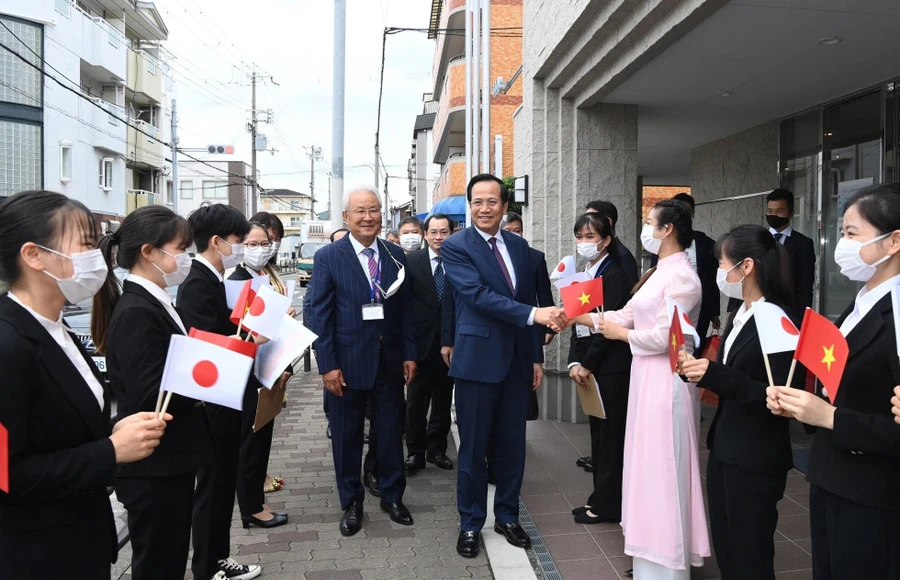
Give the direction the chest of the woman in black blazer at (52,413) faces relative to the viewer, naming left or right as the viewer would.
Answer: facing to the right of the viewer

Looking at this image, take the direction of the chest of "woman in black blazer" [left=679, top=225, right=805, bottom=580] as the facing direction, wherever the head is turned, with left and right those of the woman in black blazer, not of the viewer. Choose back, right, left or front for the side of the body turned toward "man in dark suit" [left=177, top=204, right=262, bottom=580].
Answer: front

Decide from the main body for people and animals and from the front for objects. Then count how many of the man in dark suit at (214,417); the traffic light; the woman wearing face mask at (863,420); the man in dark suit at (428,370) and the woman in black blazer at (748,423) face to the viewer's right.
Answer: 1

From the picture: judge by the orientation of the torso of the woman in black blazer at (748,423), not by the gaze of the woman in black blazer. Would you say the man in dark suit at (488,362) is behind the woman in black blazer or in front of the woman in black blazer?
in front

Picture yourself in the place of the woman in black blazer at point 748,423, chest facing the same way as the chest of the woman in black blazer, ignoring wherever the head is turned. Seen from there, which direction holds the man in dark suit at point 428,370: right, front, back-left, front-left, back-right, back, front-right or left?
front-right

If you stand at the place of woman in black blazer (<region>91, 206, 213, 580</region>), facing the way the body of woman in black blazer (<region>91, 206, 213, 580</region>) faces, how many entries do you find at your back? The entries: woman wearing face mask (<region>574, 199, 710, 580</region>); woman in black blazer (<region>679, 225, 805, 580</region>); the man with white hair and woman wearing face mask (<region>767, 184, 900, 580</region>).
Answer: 0

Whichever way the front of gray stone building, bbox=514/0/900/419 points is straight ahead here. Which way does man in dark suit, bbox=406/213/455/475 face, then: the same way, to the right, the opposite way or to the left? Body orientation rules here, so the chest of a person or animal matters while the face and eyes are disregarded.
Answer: to the left

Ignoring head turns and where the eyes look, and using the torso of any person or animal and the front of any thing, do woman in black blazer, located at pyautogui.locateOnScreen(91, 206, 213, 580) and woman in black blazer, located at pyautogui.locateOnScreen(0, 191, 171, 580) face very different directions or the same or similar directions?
same or similar directions

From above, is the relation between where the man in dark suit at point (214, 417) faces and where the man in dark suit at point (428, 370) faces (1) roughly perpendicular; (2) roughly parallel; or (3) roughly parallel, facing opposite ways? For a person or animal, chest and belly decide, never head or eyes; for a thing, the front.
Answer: roughly perpendicular

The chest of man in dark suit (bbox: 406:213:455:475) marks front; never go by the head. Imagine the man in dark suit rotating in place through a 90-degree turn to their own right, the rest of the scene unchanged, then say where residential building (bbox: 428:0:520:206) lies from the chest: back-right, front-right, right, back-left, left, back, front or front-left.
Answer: right

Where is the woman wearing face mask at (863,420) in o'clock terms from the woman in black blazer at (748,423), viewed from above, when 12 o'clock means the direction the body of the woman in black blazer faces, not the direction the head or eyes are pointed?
The woman wearing face mask is roughly at 8 o'clock from the woman in black blazer.

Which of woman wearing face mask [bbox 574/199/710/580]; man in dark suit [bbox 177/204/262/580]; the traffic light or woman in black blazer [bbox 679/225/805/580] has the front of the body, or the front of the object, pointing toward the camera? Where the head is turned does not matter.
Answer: the traffic light

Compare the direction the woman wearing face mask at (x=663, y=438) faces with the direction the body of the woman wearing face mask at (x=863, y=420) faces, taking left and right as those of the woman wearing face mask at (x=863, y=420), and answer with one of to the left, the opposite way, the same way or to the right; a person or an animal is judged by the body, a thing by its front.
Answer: the same way

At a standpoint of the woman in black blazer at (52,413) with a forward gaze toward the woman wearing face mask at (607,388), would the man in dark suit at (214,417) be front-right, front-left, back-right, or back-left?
front-left

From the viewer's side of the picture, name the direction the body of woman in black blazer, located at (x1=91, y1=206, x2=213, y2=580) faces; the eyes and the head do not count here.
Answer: to the viewer's right

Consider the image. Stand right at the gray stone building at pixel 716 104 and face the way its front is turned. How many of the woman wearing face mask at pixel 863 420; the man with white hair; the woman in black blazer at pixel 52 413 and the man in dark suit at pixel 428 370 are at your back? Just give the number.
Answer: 0

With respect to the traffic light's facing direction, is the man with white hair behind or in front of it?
in front

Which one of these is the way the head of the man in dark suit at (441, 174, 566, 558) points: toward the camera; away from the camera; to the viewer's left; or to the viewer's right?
toward the camera

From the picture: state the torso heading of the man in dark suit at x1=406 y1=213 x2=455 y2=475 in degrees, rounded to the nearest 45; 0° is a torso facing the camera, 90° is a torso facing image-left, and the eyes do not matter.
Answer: approximately 0°
